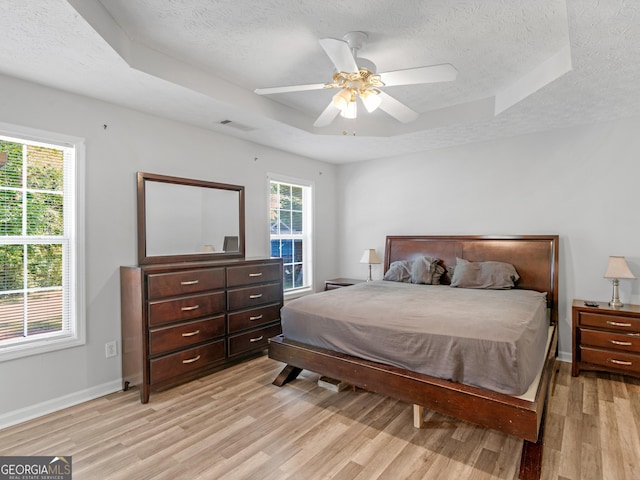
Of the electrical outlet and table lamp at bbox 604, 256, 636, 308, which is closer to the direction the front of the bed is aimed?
the electrical outlet

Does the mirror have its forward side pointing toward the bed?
yes

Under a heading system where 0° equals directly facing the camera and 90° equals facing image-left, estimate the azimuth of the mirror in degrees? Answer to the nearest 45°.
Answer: approximately 315°

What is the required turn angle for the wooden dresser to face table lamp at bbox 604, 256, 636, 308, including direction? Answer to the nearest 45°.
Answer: approximately 45° to its left

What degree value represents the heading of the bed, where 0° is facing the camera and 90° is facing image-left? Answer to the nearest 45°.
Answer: approximately 45°

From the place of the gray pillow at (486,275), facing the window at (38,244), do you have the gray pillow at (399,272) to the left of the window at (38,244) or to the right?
right

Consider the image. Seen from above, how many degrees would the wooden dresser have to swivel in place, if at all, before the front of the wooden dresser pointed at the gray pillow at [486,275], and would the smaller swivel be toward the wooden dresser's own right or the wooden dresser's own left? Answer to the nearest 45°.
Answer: approximately 45° to the wooden dresser's own left

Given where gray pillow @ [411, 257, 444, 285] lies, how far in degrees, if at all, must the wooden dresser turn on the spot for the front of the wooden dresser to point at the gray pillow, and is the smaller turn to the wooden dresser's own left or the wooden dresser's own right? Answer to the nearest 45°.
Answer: approximately 45° to the wooden dresser's own left

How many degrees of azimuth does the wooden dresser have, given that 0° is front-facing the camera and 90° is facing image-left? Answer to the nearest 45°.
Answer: approximately 315°

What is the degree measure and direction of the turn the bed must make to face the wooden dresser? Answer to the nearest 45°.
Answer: approximately 45° to its right
